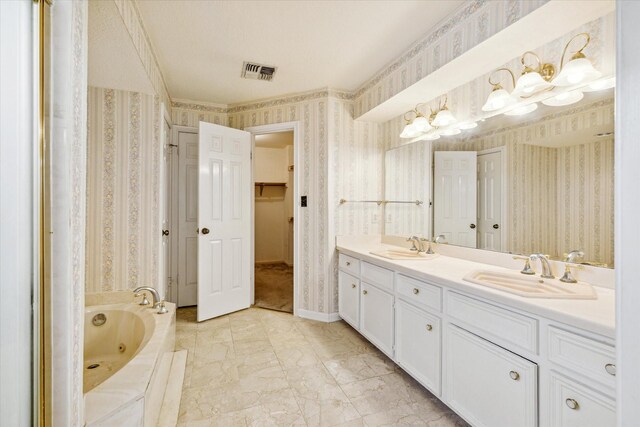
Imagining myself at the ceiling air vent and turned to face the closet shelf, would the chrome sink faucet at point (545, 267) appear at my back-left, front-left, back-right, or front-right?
back-right

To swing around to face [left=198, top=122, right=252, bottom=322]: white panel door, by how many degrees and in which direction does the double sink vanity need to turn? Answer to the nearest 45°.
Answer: approximately 45° to its right

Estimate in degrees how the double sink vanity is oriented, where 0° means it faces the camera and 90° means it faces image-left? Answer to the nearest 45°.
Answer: approximately 45°
